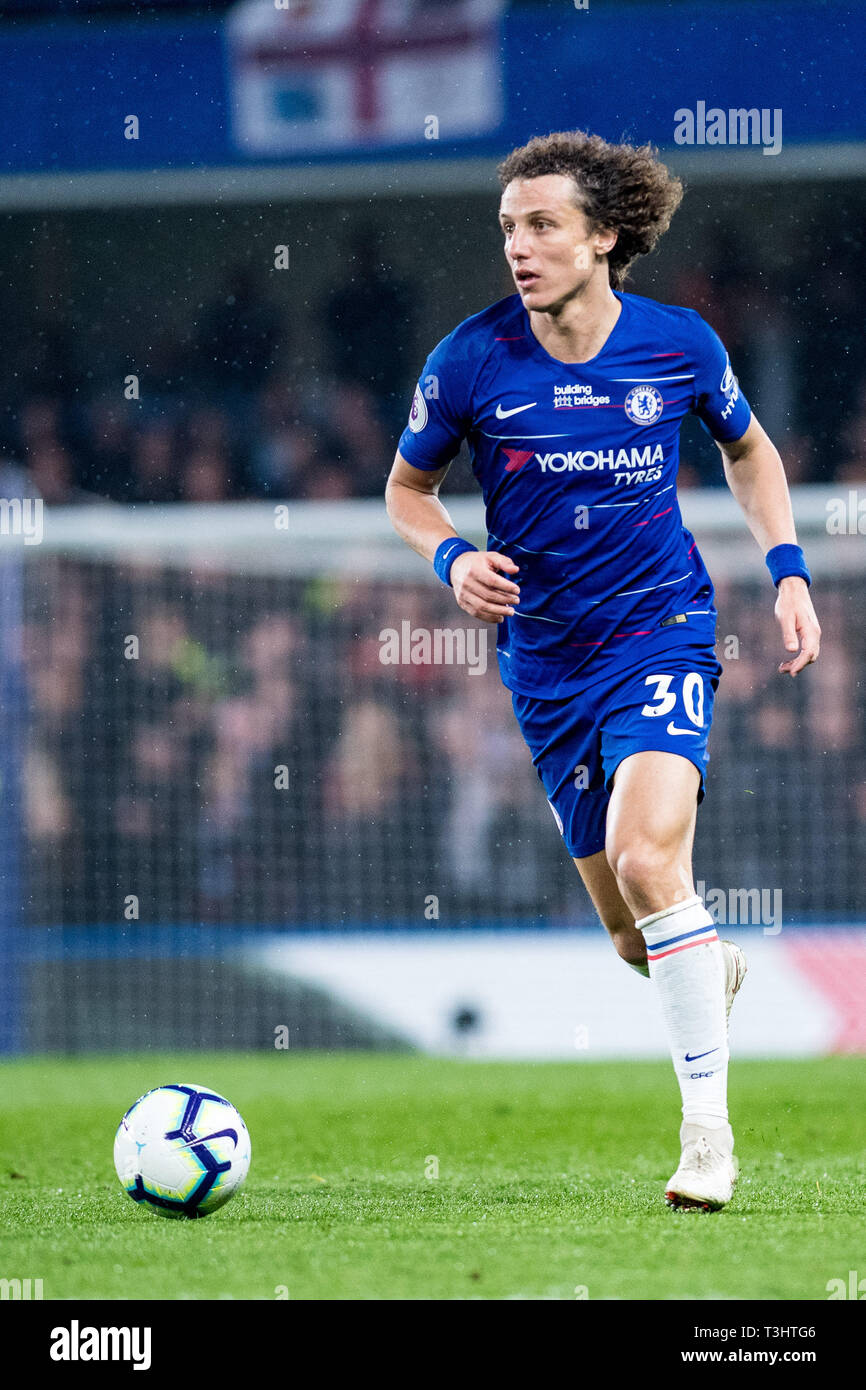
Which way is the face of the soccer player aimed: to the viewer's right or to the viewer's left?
to the viewer's left

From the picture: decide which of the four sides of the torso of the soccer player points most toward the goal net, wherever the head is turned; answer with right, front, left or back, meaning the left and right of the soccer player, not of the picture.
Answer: back

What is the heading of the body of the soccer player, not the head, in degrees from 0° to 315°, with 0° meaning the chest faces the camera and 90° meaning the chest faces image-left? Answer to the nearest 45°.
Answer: approximately 0°

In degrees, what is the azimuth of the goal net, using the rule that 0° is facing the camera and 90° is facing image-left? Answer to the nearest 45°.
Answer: approximately 0°

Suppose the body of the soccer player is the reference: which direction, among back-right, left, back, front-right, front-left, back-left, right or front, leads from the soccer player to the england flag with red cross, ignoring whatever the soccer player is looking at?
back
